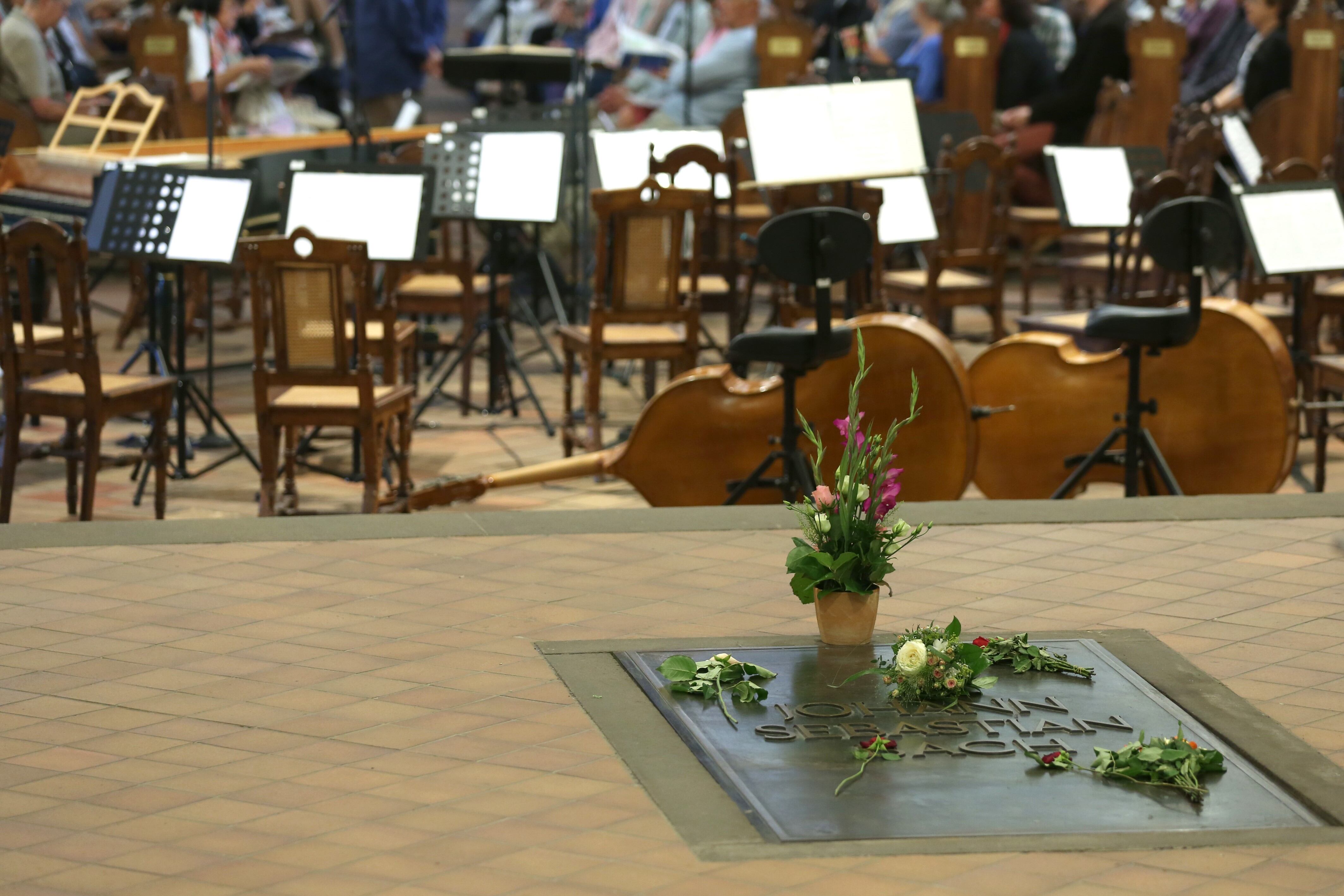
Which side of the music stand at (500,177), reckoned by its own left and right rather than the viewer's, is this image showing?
front

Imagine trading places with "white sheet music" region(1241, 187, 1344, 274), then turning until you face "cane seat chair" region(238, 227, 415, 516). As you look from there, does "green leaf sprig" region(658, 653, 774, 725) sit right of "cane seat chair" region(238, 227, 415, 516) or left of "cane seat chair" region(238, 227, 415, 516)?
left

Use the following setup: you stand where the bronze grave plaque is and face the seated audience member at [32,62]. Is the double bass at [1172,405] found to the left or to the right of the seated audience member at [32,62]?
right

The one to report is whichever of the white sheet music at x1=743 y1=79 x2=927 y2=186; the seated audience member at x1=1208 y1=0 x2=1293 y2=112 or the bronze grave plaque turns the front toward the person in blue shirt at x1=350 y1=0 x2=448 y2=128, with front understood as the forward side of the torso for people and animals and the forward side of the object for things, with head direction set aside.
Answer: the seated audience member

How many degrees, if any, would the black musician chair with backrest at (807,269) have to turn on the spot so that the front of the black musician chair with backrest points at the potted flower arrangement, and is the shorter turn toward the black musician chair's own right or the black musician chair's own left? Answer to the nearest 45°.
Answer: approximately 135° to the black musician chair's own left

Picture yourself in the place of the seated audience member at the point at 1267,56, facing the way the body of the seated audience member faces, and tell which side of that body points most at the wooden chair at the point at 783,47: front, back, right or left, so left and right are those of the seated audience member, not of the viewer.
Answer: front

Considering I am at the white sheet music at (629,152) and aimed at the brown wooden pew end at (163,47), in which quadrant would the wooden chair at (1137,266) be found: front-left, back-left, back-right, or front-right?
back-right

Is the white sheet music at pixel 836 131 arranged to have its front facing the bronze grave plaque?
yes

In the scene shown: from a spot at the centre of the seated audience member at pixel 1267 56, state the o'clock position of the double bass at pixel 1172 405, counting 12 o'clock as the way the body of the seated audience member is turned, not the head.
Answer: The double bass is roughly at 9 o'clock from the seated audience member.

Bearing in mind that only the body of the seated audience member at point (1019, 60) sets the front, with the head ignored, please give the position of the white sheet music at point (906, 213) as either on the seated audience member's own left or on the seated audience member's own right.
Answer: on the seated audience member's own left

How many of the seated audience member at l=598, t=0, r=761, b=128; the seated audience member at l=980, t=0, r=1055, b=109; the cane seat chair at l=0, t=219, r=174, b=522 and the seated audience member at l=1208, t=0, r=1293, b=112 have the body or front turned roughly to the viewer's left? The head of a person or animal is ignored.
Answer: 3

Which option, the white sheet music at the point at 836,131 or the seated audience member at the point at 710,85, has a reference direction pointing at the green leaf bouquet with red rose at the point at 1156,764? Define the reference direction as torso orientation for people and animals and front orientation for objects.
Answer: the white sheet music

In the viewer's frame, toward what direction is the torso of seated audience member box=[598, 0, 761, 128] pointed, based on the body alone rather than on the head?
to the viewer's left

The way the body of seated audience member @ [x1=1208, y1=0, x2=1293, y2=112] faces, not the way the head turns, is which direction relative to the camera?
to the viewer's left

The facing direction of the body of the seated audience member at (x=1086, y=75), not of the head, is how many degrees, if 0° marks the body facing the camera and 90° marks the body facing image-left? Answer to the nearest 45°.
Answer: approximately 90°
